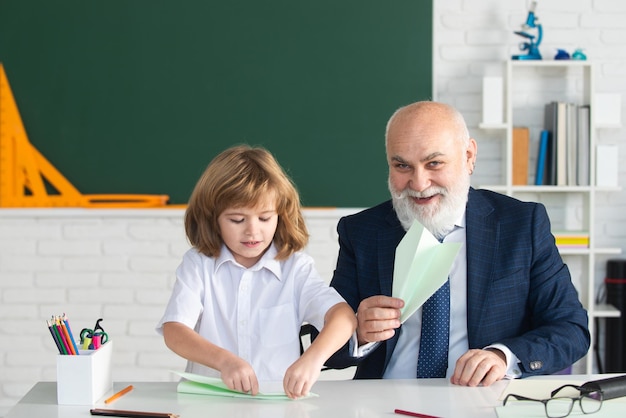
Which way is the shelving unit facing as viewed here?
toward the camera

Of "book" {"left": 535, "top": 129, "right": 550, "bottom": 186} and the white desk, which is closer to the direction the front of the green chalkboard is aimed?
the white desk

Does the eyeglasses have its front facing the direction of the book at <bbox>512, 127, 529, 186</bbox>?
no

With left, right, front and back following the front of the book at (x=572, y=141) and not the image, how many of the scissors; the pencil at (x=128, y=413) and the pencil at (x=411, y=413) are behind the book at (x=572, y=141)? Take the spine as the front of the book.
0

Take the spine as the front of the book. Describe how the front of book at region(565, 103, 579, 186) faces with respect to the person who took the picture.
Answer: facing the viewer

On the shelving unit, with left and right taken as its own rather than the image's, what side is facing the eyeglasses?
front

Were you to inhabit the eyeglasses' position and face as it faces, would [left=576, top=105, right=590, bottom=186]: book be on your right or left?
on your left

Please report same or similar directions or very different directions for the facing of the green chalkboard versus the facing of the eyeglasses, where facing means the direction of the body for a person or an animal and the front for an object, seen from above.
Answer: same or similar directions

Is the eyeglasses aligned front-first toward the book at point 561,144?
no

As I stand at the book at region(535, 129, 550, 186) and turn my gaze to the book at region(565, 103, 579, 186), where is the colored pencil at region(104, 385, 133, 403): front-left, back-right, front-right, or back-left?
back-right

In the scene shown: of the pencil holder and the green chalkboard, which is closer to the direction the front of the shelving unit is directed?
the pencil holder

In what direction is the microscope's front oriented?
to the viewer's left

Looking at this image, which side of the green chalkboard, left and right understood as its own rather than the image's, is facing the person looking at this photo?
front

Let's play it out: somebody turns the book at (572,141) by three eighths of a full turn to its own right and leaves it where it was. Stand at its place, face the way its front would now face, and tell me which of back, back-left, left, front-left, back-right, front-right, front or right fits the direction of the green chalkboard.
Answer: front-left

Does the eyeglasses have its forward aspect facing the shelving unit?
no

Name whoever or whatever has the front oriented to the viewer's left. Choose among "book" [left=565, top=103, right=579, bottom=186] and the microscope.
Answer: the microscope

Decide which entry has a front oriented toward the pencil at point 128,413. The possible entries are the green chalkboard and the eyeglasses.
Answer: the green chalkboard
